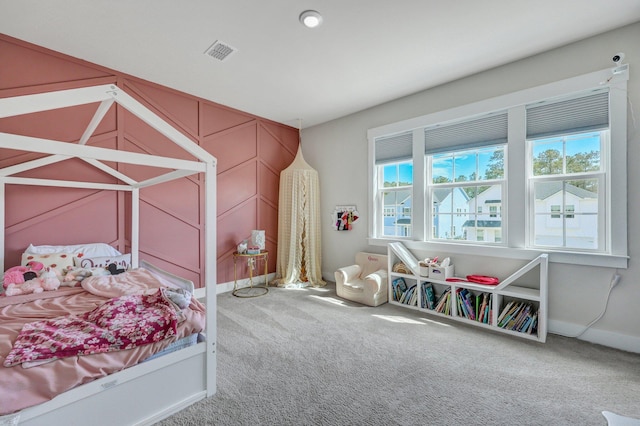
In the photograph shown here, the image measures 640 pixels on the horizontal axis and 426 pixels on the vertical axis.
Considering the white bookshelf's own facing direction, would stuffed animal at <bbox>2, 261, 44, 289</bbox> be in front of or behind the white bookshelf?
in front

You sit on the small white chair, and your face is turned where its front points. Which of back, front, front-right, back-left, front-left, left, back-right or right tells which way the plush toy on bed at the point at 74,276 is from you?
front

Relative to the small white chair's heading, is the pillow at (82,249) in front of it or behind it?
in front

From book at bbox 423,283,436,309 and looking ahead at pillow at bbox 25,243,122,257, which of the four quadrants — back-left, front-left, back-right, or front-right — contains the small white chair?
front-right

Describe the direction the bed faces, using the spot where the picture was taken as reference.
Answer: facing the viewer and to the right of the viewer

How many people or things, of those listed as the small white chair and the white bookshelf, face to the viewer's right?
0

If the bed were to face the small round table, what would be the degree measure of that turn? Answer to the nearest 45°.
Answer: approximately 90° to its left

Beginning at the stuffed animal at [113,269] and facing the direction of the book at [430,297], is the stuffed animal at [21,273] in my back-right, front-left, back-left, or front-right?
back-right

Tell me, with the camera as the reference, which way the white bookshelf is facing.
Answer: facing the viewer and to the left of the viewer
